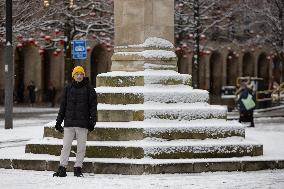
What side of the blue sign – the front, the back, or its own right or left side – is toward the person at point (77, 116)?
front

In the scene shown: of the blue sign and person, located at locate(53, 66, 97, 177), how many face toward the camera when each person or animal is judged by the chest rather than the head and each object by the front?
2

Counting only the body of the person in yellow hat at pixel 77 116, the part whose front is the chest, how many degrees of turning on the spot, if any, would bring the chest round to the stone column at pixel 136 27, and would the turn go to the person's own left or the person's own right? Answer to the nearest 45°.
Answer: approximately 135° to the person's own left

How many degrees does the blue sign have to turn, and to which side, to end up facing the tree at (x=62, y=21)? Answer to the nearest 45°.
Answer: approximately 180°

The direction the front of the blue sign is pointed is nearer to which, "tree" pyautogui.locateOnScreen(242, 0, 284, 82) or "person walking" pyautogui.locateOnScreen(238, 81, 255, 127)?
the person walking

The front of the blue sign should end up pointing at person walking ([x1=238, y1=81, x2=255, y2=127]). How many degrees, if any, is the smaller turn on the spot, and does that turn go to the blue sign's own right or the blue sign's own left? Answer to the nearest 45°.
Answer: approximately 90° to the blue sign's own left

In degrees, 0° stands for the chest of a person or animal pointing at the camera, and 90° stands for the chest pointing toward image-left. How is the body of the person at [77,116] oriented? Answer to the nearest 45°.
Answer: approximately 0°
